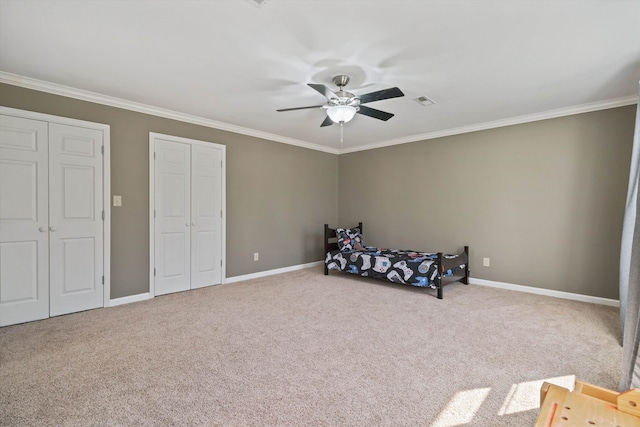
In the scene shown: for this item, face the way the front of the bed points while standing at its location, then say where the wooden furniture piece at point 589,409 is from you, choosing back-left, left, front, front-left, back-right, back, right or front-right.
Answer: front-right

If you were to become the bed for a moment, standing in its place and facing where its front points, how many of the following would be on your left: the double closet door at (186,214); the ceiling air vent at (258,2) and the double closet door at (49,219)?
0

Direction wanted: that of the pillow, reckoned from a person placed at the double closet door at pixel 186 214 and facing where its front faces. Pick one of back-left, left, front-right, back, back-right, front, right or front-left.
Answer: front-left

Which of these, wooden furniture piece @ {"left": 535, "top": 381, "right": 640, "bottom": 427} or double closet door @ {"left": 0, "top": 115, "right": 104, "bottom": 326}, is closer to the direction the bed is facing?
the wooden furniture piece

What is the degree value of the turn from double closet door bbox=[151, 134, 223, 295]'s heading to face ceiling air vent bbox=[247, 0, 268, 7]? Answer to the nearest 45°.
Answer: approximately 45° to its right

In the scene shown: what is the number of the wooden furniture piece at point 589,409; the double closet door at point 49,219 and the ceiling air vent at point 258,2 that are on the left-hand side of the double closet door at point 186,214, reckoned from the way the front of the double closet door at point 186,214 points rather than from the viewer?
0

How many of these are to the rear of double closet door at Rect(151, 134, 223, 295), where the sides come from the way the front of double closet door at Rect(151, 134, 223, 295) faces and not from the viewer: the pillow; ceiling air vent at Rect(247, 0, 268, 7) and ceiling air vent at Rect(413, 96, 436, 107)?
0

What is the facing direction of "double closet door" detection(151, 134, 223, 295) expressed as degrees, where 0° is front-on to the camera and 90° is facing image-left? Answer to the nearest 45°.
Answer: approximately 315°

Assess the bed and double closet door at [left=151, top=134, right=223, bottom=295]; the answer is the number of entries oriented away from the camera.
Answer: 0

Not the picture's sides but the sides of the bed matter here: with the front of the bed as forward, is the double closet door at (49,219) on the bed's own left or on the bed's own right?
on the bed's own right

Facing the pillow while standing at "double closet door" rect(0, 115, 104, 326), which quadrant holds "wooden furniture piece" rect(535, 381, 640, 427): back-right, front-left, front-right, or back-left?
front-right

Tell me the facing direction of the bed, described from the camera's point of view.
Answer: facing the viewer and to the right of the viewer

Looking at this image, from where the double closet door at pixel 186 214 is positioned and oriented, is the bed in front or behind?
in front

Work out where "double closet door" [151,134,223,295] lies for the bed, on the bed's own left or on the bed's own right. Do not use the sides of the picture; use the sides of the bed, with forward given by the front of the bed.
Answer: on the bed's own right

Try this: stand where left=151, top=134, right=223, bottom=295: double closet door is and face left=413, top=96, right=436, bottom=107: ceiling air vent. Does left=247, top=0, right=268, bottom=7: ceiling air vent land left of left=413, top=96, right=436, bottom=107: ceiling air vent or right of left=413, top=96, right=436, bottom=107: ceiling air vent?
right

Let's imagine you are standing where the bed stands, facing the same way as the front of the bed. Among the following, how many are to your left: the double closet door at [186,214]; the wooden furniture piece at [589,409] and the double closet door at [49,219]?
0

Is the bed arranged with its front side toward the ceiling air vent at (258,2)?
no

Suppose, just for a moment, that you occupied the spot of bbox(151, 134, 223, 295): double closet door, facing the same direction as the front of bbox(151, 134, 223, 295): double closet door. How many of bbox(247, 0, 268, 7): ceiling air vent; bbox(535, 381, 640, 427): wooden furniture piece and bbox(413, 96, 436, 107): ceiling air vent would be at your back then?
0

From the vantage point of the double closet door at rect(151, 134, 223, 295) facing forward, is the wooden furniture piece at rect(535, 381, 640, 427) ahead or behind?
ahead

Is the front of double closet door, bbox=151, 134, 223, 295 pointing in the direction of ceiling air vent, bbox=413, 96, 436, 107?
yes
